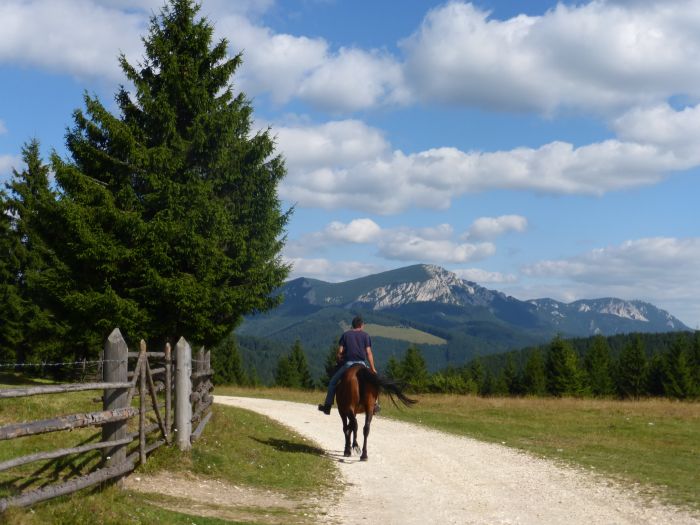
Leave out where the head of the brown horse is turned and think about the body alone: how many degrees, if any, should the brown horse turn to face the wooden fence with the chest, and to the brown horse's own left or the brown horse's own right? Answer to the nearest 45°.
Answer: approximately 135° to the brown horse's own left

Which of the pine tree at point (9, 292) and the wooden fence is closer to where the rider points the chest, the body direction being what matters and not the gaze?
the pine tree

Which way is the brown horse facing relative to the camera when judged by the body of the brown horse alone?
away from the camera

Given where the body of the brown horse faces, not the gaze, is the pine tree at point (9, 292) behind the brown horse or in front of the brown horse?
in front

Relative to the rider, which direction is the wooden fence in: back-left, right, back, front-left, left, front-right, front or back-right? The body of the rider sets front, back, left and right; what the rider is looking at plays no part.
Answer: back-left

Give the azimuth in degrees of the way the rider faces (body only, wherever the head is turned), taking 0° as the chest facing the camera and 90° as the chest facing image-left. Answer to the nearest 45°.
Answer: approximately 180°

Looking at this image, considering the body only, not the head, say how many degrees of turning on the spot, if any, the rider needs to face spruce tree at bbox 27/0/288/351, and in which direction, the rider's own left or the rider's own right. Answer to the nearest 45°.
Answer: approximately 45° to the rider's own left

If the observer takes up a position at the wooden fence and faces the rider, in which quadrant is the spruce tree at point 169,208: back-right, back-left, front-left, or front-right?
front-left
